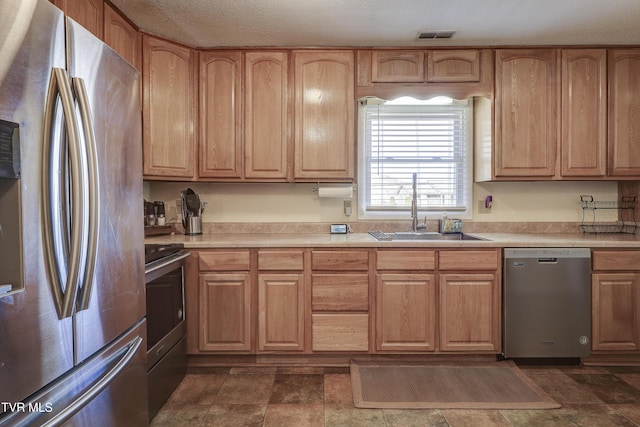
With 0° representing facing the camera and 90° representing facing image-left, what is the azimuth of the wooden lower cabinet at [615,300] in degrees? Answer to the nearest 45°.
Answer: approximately 0°

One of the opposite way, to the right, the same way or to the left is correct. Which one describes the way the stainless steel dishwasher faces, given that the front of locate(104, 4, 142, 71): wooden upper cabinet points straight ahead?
to the right

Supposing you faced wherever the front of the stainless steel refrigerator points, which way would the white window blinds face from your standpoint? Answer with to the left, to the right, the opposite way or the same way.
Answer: to the right

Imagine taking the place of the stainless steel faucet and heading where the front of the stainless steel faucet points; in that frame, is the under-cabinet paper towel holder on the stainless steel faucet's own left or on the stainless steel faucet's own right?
on the stainless steel faucet's own right

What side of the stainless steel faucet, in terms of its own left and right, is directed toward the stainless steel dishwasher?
left

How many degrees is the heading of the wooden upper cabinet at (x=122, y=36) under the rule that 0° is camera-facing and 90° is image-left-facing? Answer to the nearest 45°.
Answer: approximately 315°
